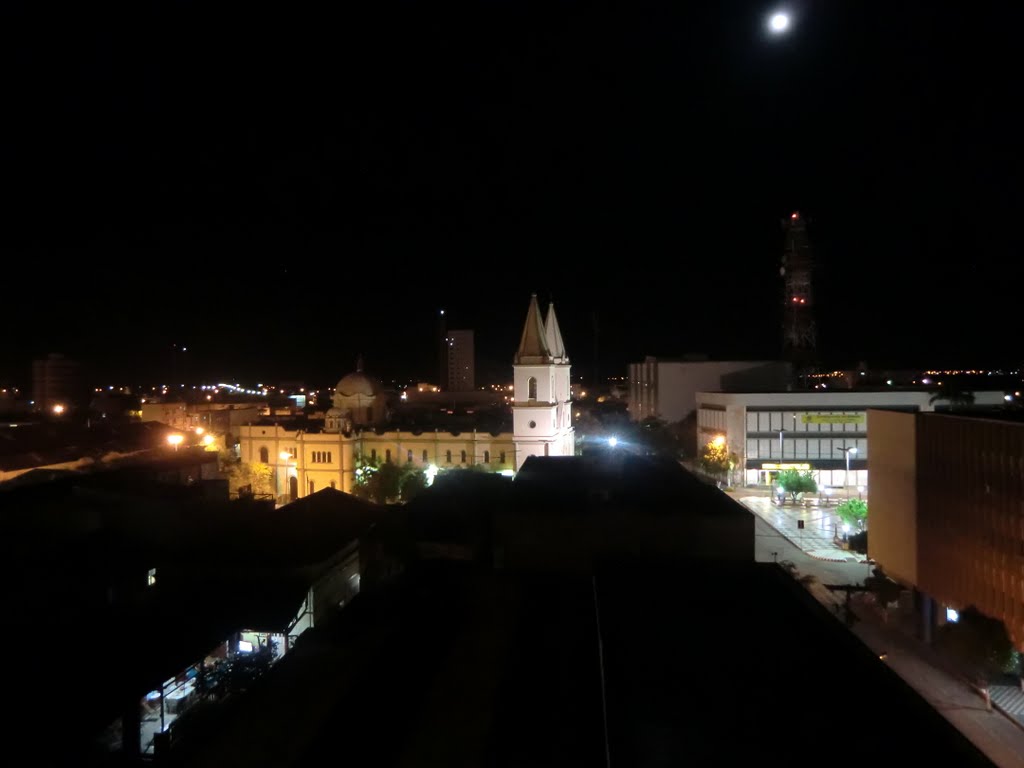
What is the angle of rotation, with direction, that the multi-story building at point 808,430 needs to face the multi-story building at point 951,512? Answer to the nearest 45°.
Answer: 0° — it already faces it

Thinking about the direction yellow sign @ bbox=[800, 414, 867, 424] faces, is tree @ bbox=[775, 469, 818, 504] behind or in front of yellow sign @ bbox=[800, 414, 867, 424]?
in front

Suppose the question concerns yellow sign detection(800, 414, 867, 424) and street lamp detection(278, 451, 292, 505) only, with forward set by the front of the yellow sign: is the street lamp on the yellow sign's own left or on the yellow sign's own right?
on the yellow sign's own right

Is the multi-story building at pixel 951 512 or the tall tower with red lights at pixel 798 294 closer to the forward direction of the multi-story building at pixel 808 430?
the multi-story building

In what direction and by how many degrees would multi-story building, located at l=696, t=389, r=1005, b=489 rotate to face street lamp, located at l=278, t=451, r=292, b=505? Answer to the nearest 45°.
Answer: approximately 45° to its right

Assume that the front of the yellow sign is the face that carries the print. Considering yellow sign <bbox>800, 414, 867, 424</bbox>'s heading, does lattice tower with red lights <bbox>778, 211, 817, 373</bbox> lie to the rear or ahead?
to the rear

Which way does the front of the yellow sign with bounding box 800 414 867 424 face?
toward the camera

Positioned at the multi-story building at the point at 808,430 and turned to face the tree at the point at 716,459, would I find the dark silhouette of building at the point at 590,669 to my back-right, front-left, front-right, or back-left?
front-left

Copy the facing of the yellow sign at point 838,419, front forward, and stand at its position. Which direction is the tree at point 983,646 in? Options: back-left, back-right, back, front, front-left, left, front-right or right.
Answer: front

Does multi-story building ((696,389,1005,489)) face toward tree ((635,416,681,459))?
no

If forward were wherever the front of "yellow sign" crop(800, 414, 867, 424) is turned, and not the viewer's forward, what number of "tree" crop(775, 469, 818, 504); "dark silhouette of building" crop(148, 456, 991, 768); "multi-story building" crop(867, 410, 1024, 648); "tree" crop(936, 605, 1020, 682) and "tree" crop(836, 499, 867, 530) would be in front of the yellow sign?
5

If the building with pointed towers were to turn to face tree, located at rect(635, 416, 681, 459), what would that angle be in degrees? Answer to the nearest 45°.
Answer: approximately 45° to its left
